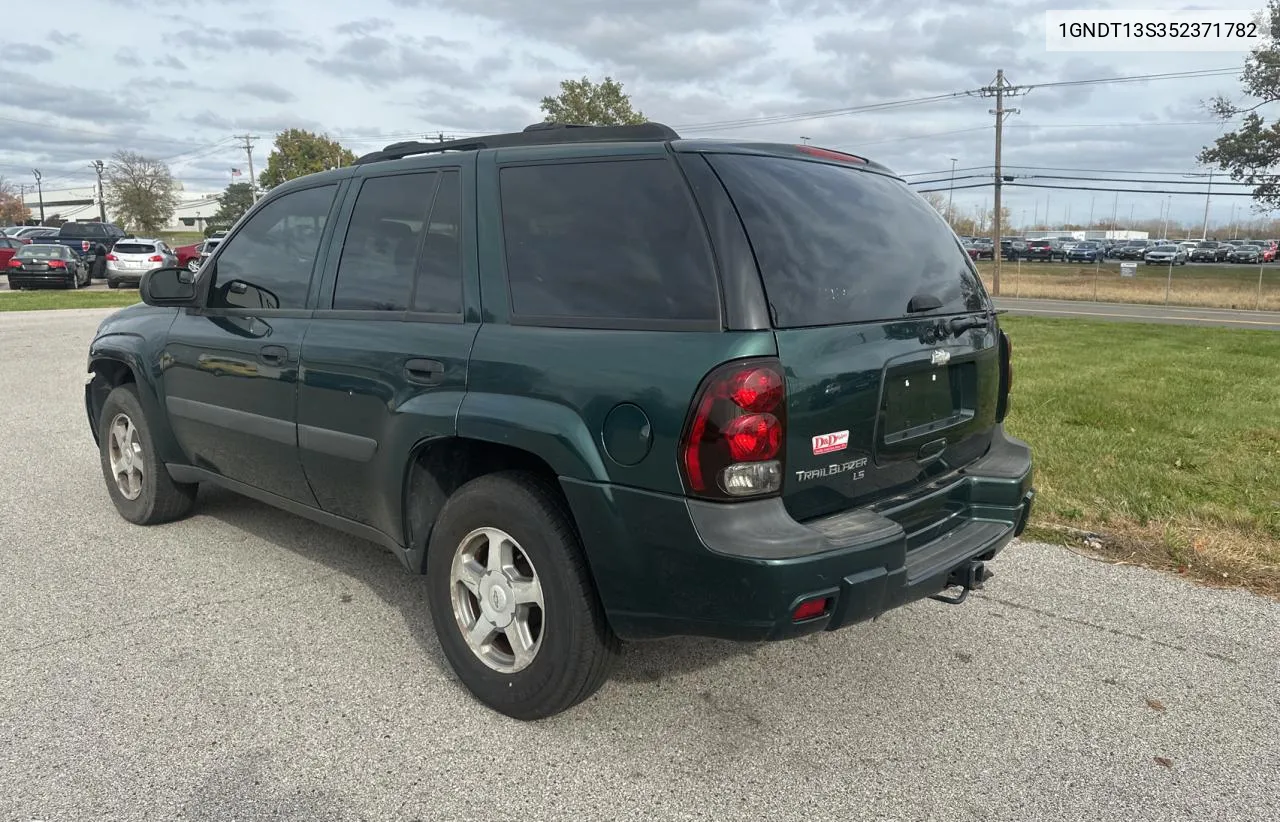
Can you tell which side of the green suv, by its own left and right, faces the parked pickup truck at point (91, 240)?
front

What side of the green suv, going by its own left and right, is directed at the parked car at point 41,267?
front

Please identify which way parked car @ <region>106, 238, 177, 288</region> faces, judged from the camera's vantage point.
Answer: facing away from the viewer and to the right of the viewer

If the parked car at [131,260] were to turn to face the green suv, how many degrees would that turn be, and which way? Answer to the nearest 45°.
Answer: approximately 135° to its right

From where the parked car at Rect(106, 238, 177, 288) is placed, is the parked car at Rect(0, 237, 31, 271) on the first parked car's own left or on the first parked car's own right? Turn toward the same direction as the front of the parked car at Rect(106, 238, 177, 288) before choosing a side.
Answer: on the first parked car's own left

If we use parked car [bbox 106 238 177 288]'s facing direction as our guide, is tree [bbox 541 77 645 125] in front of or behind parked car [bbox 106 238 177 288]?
in front

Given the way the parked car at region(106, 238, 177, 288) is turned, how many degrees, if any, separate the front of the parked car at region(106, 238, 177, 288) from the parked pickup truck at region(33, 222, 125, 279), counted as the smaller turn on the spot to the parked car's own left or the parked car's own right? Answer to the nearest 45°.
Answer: approximately 45° to the parked car's own left

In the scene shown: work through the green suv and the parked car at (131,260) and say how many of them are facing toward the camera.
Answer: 0
